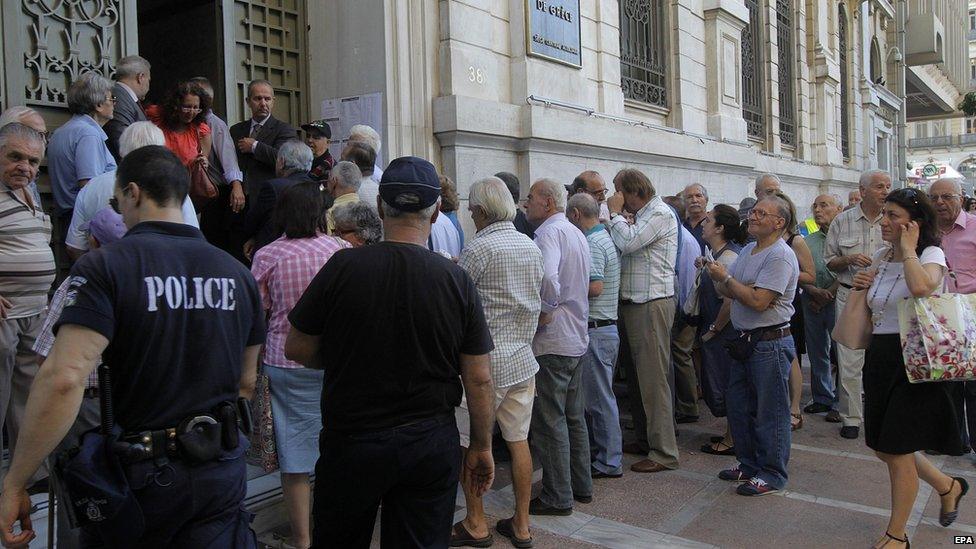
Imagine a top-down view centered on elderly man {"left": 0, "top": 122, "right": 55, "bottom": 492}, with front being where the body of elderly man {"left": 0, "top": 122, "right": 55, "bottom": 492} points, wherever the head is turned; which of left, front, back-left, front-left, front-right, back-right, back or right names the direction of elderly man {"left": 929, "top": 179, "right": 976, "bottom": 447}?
front-left

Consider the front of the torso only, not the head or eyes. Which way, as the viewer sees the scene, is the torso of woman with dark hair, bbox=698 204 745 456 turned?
to the viewer's left

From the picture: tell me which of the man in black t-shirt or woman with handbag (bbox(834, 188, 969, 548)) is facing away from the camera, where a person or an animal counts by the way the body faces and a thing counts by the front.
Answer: the man in black t-shirt

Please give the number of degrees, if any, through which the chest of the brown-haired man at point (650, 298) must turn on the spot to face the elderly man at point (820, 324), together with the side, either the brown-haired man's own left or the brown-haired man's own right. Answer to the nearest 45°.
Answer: approximately 135° to the brown-haired man's own right

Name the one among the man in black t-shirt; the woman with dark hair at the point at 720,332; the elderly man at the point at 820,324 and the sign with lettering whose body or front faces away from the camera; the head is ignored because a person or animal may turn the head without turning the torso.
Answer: the man in black t-shirt

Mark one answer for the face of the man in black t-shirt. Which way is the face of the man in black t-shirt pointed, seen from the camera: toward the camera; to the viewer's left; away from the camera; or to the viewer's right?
away from the camera

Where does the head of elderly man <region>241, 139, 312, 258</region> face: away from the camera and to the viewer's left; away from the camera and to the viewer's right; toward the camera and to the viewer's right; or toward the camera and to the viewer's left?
away from the camera and to the viewer's left

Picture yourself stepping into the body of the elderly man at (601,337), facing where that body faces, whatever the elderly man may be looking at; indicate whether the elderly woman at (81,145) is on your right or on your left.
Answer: on your left

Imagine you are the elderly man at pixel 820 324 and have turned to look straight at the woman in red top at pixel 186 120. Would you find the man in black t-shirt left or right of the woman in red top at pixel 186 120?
left

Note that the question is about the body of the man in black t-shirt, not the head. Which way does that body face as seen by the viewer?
away from the camera

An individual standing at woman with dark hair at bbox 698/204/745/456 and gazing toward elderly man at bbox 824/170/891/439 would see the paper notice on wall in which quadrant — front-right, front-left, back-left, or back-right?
back-left

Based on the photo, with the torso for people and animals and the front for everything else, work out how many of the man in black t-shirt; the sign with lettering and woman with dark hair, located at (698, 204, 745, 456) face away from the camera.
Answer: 1

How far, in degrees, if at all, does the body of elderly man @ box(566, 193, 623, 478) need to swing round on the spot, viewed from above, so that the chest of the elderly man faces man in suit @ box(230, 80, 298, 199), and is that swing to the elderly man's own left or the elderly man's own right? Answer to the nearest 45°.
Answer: approximately 45° to the elderly man's own left

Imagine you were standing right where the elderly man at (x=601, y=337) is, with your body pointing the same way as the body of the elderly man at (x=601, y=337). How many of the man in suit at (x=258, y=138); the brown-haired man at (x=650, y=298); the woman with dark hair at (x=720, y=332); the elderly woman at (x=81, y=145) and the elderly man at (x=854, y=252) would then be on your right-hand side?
3

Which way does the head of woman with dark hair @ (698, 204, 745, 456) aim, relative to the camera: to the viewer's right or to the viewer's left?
to the viewer's left

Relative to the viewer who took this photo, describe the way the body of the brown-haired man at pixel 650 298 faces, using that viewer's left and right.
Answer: facing to the left of the viewer
